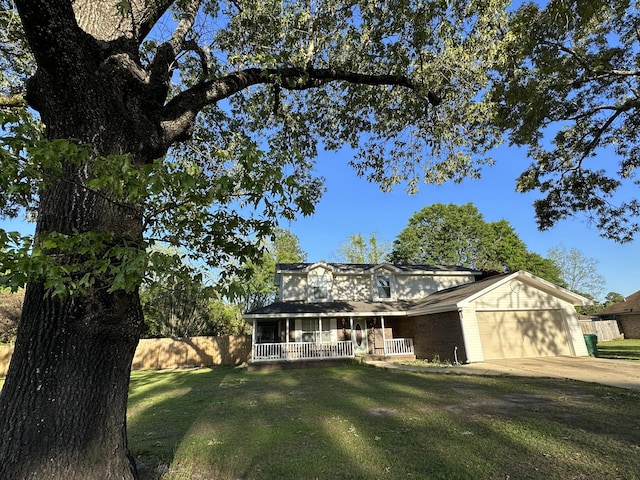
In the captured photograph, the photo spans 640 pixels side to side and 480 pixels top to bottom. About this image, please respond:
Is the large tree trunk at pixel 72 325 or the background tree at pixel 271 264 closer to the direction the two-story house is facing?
the large tree trunk

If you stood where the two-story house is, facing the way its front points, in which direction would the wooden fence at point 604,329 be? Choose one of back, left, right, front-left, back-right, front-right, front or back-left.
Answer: back-left

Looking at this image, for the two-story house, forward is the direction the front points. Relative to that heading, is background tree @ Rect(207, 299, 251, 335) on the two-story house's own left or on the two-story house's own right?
on the two-story house's own right

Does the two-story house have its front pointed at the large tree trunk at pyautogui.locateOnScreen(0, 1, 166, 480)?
yes

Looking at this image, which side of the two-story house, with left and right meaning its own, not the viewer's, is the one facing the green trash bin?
left

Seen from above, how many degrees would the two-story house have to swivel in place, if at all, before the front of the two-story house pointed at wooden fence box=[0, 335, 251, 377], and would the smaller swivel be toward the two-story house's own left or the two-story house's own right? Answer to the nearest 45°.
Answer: approximately 90° to the two-story house's own right

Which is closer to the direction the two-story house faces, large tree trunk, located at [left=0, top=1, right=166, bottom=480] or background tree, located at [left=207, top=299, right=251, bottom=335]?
the large tree trunk

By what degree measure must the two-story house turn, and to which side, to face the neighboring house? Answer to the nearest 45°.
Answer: approximately 135° to its left

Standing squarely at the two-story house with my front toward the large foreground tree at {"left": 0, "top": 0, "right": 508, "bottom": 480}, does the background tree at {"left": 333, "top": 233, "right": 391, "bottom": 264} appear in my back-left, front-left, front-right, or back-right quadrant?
back-right

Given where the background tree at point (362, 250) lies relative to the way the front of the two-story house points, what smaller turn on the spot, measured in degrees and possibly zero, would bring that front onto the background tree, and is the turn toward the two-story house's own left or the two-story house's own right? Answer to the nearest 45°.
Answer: approximately 180°

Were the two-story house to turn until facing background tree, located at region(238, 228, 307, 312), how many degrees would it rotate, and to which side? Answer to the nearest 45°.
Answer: approximately 135° to its right

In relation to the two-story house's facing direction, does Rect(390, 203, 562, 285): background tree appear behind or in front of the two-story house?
behind

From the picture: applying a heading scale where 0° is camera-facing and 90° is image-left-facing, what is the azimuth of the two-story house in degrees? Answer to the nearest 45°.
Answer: approximately 0°
